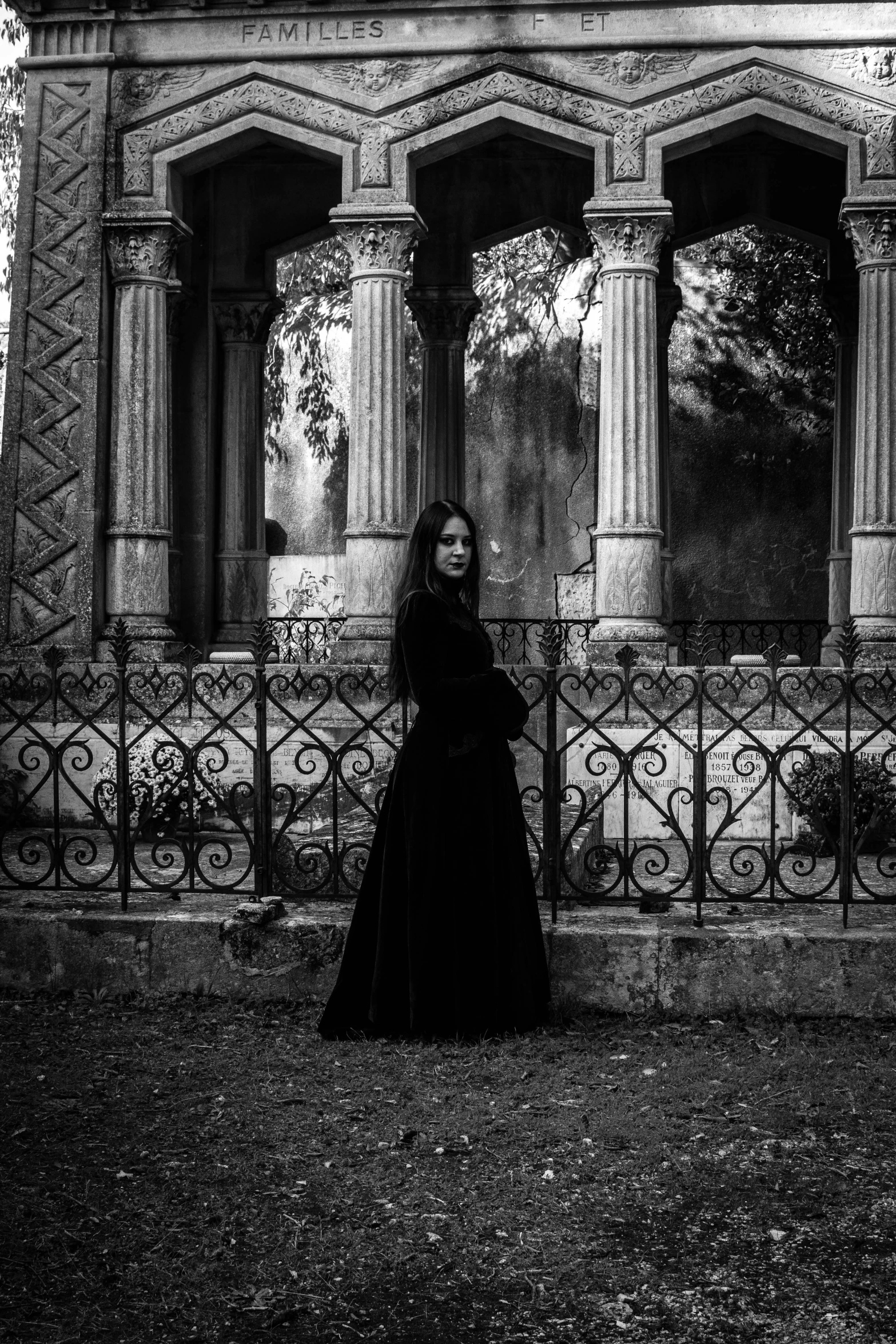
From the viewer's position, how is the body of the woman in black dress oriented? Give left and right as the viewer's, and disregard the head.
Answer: facing to the right of the viewer

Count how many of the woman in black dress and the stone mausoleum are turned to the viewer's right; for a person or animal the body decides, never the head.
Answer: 1

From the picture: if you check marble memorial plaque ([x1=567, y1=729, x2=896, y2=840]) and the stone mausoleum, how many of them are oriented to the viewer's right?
0

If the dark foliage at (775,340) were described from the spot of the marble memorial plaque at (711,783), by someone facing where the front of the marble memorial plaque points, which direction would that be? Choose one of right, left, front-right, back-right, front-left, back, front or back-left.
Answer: back

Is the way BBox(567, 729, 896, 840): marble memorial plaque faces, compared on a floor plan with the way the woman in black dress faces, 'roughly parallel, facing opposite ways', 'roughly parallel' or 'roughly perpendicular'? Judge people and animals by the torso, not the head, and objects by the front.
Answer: roughly perpendicular

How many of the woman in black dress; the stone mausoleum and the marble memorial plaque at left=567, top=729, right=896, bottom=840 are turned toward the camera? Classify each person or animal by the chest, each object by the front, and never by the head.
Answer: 2

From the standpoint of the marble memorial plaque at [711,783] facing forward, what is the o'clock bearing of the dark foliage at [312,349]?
The dark foliage is roughly at 5 o'clock from the marble memorial plaque.

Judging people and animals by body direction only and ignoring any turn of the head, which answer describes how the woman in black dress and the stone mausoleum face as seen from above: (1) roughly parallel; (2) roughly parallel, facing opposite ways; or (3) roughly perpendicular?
roughly perpendicular

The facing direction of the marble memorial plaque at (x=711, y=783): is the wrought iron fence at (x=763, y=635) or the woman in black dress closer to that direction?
the woman in black dress
